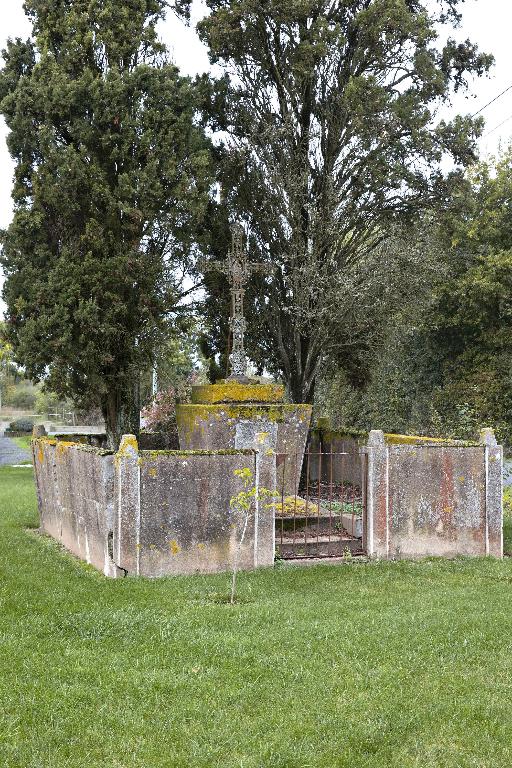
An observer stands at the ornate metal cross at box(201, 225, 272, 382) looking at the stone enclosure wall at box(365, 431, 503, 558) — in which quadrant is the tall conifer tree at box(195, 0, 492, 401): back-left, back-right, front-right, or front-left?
back-left

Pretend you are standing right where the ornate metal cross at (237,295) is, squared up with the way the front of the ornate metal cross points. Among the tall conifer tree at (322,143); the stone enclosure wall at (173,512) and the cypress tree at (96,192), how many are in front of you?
1

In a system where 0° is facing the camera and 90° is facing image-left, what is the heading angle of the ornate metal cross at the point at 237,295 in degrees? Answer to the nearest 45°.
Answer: approximately 0°

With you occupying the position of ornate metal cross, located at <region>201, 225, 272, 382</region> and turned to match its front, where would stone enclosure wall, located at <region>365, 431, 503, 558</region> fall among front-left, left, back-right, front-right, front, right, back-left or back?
front-left

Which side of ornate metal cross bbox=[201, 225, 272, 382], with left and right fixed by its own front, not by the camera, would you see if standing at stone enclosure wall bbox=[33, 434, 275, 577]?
front

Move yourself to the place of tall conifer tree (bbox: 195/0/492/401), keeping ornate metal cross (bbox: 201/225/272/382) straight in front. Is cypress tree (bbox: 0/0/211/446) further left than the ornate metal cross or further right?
right

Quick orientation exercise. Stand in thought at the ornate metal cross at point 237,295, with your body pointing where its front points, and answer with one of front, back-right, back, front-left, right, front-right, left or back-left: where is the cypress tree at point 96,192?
back-right

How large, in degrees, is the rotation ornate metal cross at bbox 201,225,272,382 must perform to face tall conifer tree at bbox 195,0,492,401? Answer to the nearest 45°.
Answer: approximately 135° to its left
